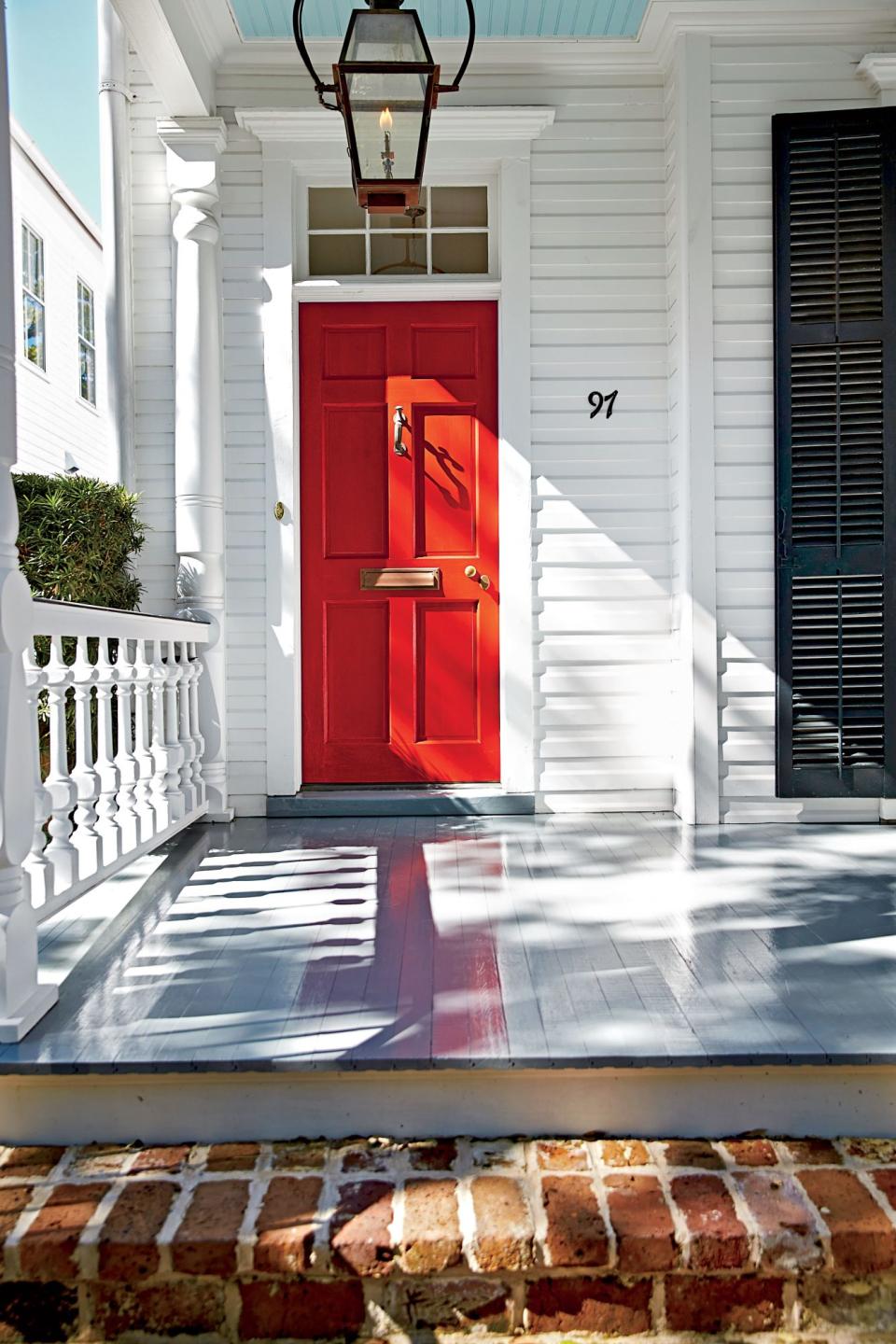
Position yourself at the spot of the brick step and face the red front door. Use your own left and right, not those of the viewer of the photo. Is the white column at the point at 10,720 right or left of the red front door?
left

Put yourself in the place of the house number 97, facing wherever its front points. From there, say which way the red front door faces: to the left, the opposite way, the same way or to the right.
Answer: the same way

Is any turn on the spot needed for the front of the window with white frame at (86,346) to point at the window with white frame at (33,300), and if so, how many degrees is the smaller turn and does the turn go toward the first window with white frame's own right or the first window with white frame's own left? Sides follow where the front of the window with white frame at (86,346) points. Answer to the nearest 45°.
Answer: approximately 90° to the first window with white frame's own right

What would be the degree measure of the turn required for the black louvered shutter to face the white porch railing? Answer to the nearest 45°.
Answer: approximately 45° to its right

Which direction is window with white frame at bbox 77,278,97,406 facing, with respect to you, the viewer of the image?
facing to the right of the viewer

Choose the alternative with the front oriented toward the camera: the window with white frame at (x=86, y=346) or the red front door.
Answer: the red front door

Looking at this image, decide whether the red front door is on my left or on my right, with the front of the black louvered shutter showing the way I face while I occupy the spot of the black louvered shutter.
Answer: on my right

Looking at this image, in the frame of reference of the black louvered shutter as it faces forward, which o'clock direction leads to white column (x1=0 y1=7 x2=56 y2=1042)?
The white column is roughly at 1 o'clock from the black louvered shutter.

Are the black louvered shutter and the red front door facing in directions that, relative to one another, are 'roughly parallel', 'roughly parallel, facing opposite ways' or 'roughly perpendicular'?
roughly parallel

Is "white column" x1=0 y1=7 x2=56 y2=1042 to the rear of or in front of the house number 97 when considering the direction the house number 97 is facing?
in front

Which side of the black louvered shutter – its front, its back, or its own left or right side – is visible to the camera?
front

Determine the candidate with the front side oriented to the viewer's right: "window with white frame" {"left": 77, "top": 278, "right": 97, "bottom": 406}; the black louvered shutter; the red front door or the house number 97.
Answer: the window with white frame

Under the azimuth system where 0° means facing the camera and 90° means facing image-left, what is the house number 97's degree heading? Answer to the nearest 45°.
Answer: approximately 0°

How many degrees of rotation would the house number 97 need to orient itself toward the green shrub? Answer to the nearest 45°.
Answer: approximately 90° to its right

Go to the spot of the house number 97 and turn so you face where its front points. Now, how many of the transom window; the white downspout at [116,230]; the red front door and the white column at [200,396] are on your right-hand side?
4
